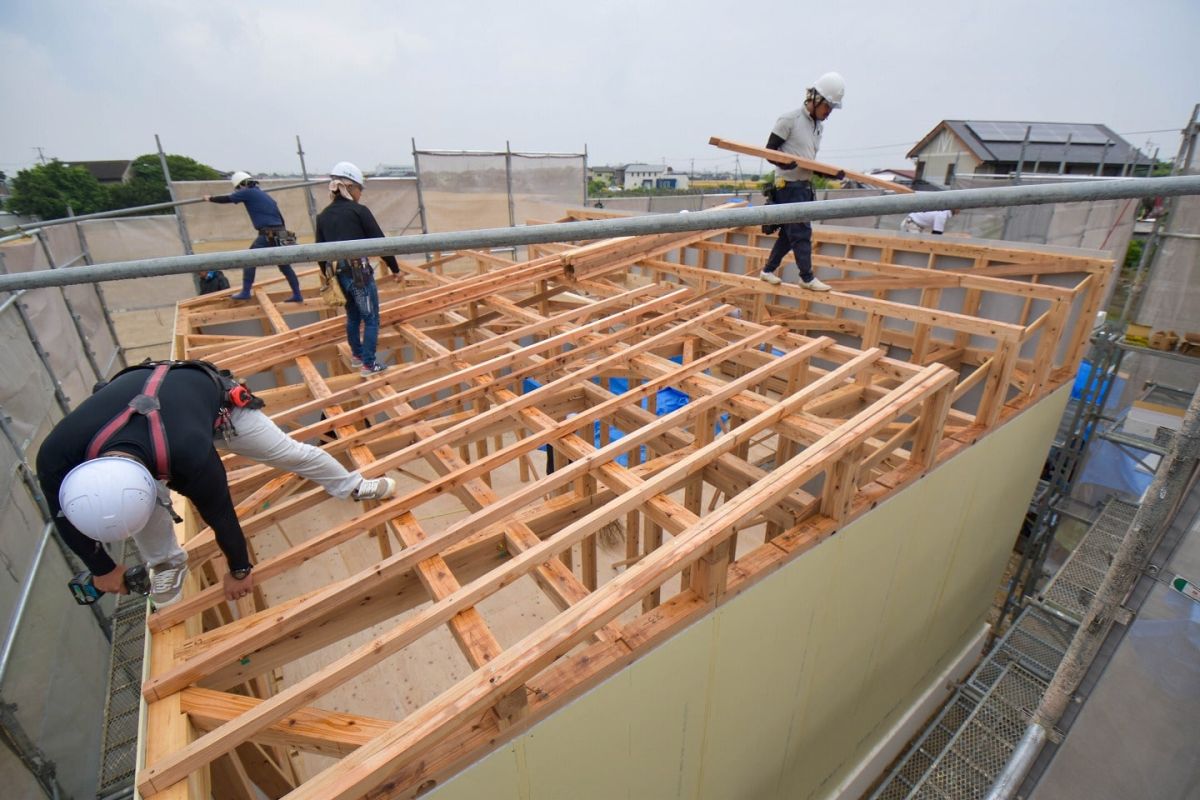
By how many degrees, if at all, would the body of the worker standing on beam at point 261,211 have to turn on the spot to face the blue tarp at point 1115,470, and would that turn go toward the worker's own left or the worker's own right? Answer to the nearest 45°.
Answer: approximately 135° to the worker's own left

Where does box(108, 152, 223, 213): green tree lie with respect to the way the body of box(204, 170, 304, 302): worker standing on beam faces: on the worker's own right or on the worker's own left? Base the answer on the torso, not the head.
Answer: on the worker's own right

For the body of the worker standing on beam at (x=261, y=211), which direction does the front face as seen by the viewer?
to the viewer's left

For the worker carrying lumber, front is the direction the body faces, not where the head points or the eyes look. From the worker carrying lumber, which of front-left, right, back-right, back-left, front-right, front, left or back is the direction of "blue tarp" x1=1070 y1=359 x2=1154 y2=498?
front-left

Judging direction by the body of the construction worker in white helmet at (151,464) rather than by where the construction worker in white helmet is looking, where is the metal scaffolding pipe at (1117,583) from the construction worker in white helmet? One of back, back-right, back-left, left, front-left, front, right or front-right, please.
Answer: left

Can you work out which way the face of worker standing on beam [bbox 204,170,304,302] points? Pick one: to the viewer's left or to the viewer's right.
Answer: to the viewer's left
